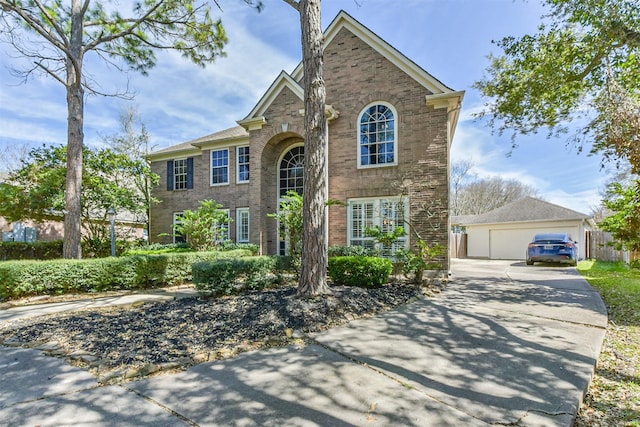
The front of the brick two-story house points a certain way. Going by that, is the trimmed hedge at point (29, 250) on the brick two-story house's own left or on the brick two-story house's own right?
on the brick two-story house's own right

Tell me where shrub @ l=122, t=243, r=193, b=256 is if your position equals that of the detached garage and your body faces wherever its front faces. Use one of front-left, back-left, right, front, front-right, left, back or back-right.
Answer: front-right

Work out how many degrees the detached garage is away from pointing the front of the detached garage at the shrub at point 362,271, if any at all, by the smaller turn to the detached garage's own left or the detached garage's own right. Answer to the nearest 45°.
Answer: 0° — it already faces it

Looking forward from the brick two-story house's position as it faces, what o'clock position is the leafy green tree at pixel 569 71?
The leafy green tree is roughly at 10 o'clock from the brick two-story house.

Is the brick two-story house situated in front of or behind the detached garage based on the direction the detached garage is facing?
in front

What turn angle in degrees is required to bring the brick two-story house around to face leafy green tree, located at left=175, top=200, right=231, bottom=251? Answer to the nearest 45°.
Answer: approximately 90° to its right

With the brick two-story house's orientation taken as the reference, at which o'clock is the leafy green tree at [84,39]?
The leafy green tree is roughly at 3 o'clock from the brick two-story house.

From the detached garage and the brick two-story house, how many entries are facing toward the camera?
2

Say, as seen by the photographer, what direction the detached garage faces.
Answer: facing the viewer

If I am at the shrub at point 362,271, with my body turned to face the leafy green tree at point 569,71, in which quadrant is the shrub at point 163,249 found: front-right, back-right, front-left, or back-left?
back-left

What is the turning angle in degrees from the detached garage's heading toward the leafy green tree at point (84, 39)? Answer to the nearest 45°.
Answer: approximately 45° to its right

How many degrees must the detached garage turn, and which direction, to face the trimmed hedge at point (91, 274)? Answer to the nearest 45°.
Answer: approximately 45° to its right
